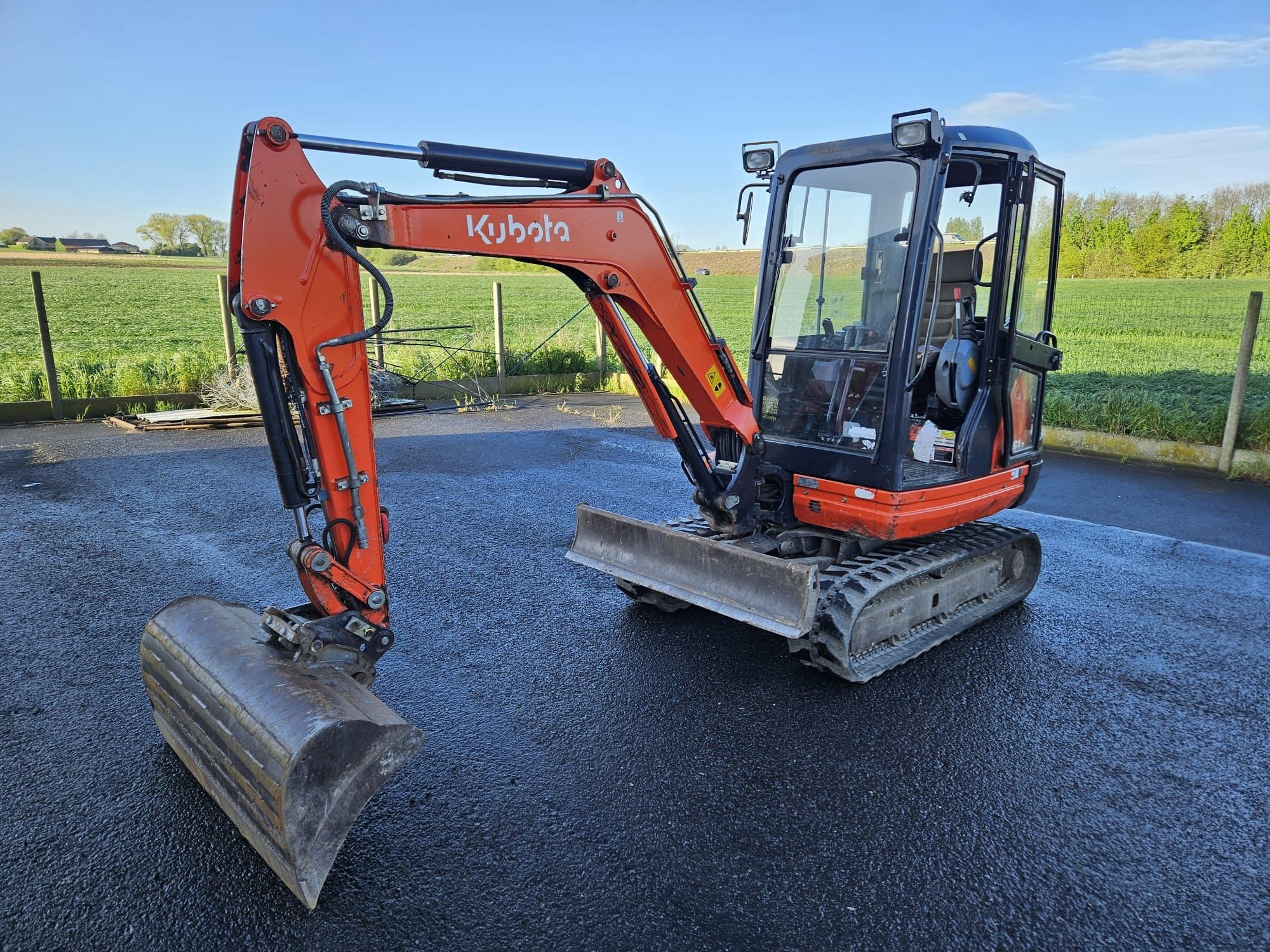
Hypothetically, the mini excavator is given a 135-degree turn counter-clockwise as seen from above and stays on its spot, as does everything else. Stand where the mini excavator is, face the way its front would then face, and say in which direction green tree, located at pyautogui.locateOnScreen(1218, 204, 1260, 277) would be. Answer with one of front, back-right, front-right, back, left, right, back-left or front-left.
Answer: front-left

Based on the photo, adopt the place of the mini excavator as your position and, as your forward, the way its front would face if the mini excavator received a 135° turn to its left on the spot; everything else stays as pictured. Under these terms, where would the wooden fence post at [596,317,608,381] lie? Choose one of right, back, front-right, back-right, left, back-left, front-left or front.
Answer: left

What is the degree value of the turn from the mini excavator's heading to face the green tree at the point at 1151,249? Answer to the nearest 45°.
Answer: approximately 180°

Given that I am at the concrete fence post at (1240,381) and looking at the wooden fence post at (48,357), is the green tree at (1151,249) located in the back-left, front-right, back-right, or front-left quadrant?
back-right

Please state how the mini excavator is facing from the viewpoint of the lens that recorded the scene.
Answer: facing the viewer and to the left of the viewer

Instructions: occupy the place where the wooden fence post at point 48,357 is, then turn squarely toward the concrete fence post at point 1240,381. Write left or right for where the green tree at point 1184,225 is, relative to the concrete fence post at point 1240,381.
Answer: left

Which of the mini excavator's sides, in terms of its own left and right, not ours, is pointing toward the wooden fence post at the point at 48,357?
right

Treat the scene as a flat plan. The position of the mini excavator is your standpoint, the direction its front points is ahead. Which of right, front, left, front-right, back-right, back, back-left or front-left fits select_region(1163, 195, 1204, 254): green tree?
back

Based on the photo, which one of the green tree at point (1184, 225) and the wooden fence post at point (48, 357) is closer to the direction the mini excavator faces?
the wooden fence post

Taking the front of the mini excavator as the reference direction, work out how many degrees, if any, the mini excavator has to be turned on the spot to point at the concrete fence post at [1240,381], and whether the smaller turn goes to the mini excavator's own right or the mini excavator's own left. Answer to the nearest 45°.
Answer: approximately 180°
